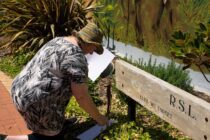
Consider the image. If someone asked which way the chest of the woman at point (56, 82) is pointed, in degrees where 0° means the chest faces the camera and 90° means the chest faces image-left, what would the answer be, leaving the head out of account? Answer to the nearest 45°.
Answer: approximately 270°

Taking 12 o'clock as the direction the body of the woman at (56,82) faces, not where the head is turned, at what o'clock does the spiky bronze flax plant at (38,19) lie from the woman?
The spiky bronze flax plant is roughly at 9 o'clock from the woman.

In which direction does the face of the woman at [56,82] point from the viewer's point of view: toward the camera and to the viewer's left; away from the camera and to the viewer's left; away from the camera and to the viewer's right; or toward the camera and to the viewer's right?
away from the camera and to the viewer's right
